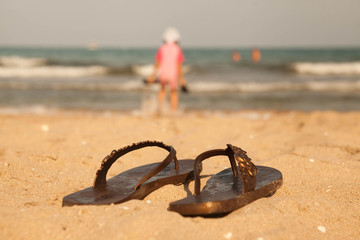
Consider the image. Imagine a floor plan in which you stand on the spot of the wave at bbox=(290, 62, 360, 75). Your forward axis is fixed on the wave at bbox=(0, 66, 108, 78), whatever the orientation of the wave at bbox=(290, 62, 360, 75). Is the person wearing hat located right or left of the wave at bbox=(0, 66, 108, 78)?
left

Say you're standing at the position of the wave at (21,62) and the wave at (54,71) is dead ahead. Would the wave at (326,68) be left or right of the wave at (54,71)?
left

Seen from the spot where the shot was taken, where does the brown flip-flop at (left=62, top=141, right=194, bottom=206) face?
facing away from the viewer and to the right of the viewer

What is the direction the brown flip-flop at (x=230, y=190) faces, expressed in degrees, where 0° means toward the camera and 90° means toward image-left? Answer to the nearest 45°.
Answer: approximately 225°

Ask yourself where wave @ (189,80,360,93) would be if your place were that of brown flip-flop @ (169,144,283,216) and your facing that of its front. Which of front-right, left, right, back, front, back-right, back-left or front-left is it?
front-left

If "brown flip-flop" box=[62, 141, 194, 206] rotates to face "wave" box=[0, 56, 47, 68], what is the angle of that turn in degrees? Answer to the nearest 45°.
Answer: approximately 45° to its left

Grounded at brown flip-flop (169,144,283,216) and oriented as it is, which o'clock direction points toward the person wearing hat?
The person wearing hat is roughly at 10 o'clock from the brown flip-flop.
